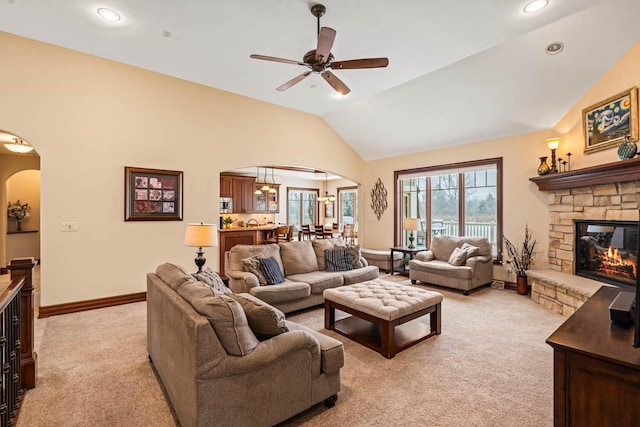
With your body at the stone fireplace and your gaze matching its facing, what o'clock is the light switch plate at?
The light switch plate is roughly at 12 o'clock from the stone fireplace.

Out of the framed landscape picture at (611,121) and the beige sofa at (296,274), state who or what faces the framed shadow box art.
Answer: the framed landscape picture

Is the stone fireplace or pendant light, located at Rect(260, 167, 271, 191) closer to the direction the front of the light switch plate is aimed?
the stone fireplace

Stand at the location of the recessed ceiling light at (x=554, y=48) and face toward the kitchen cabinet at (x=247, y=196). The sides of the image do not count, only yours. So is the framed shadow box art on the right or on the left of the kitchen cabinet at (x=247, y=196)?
left

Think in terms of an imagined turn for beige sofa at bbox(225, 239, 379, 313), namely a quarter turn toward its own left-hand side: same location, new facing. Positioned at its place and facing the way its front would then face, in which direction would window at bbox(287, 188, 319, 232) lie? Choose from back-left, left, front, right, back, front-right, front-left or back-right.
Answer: front-left

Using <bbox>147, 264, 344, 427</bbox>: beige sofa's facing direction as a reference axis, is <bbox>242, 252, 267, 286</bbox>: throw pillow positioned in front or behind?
in front

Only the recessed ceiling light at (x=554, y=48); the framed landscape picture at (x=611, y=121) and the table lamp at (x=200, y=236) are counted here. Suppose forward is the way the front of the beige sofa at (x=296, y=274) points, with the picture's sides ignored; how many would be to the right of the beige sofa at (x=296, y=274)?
1

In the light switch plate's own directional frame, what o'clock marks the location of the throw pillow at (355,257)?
The throw pillow is roughly at 10 o'clock from the light switch plate.

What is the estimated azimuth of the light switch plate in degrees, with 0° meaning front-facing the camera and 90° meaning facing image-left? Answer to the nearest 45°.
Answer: approximately 0°

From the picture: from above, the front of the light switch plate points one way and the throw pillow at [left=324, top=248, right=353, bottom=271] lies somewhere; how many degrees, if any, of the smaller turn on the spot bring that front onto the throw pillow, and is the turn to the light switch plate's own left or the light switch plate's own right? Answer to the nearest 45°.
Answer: approximately 45° to the light switch plate's own left

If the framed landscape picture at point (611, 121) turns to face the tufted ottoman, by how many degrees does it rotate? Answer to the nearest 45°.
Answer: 0° — it already faces it

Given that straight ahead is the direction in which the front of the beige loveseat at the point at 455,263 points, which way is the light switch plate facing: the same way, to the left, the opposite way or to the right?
to the left

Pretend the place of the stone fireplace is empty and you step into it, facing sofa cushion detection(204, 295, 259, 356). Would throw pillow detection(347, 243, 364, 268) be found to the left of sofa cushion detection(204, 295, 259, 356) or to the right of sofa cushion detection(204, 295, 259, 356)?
right
